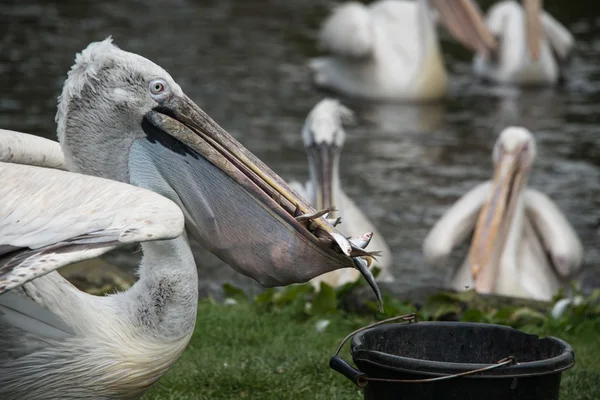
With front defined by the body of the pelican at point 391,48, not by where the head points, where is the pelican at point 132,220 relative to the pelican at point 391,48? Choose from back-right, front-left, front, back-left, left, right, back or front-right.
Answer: right

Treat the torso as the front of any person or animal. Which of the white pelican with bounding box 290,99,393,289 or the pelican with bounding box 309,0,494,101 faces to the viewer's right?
the pelican

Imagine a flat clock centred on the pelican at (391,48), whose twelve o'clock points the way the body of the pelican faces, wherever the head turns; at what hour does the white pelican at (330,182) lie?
The white pelican is roughly at 3 o'clock from the pelican.

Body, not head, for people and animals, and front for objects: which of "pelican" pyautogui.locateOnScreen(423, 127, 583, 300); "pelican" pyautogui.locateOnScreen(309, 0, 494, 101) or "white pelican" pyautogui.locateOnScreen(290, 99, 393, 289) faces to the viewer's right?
"pelican" pyautogui.locateOnScreen(309, 0, 494, 101)

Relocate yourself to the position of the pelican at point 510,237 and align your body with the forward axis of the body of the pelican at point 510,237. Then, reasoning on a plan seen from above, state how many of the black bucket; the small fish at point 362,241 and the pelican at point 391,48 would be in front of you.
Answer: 2

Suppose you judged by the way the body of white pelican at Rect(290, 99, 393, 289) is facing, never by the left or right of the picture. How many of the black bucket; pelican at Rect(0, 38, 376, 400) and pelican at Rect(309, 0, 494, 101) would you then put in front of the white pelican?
2

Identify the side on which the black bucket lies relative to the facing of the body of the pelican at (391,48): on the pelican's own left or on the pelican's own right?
on the pelican's own right

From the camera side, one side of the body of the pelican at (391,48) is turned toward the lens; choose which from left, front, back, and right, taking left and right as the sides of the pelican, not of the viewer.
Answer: right

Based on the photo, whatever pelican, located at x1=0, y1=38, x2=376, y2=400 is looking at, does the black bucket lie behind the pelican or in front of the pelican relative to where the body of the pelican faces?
in front

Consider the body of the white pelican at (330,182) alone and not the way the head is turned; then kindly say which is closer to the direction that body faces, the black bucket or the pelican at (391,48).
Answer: the black bucket

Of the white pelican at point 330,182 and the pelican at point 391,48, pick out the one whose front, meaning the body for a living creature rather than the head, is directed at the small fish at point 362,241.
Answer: the white pelican

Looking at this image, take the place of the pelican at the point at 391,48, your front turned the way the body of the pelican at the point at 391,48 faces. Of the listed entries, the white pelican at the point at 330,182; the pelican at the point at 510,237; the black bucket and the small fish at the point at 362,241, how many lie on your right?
4

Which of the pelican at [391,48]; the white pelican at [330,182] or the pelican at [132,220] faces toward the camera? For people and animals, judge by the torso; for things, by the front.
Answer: the white pelican

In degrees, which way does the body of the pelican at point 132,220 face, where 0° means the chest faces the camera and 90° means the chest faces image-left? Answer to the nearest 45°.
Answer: approximately 270°
